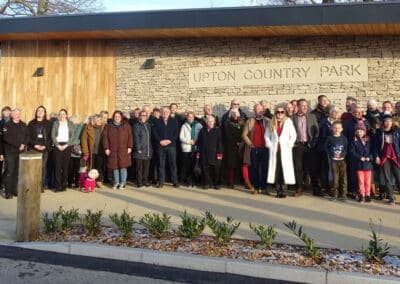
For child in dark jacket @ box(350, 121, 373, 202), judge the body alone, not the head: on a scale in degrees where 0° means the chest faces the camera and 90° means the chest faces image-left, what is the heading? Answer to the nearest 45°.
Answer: approximately 0°

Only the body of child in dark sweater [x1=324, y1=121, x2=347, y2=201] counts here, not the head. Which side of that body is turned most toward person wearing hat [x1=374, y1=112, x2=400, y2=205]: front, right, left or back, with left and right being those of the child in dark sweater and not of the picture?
left

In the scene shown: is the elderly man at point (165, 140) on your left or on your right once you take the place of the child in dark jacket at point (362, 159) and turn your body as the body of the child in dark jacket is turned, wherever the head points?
on your right

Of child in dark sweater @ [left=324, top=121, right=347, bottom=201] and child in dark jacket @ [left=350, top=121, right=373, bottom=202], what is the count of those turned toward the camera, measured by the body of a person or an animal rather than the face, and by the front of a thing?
2

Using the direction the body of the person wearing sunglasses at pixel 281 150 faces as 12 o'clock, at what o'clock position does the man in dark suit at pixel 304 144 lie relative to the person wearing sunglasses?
The man in dark suit is roughly at 8 o'clock from the person wearing sunglasses.

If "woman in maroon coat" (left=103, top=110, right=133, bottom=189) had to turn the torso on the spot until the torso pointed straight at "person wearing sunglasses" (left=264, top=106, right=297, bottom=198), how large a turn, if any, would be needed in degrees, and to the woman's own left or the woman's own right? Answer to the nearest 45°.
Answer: approximately 45° to the woman's own left

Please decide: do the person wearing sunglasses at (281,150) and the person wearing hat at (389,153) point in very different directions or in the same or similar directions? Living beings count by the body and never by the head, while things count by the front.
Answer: same or similar directions

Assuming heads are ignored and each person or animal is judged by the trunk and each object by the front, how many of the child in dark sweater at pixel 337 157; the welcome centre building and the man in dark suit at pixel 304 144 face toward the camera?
3

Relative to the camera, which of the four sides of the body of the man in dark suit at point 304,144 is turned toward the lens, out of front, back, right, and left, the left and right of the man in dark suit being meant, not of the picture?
front

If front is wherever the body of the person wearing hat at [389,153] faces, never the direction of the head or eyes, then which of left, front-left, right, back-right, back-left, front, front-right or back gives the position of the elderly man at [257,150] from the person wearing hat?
right

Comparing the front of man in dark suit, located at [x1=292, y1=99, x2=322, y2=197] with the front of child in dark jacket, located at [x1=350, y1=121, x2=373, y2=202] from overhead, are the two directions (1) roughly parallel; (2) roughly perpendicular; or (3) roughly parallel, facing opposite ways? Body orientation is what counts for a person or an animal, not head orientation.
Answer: roughly parallel

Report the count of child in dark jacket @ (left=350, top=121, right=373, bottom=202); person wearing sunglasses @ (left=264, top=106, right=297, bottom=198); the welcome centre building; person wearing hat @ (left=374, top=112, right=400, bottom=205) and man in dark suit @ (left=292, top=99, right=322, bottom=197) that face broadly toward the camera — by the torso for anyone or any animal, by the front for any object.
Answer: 5

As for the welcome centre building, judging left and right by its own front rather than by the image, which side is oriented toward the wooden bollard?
front

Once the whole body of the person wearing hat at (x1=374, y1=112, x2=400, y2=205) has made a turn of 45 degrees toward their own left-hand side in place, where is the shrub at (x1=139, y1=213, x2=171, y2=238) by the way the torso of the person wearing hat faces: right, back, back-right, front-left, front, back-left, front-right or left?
right

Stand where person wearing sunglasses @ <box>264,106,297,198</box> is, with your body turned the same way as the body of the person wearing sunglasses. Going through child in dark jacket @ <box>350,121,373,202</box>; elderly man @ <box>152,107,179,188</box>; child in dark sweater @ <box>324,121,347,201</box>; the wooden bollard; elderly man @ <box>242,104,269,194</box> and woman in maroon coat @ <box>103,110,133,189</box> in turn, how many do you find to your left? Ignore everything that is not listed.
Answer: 2

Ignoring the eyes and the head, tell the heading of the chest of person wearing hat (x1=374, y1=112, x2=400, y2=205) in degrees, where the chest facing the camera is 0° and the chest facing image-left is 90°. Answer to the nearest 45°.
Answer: approximately 0°
